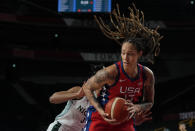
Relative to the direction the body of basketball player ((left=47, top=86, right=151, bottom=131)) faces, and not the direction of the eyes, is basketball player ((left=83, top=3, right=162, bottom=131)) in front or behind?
in front

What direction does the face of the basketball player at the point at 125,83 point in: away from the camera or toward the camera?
toward the camera

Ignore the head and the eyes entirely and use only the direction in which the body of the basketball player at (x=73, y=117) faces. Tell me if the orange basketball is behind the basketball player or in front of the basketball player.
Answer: in front

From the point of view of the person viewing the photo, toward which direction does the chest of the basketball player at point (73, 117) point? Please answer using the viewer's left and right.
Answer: facing the viewer and to the right of the viewer
